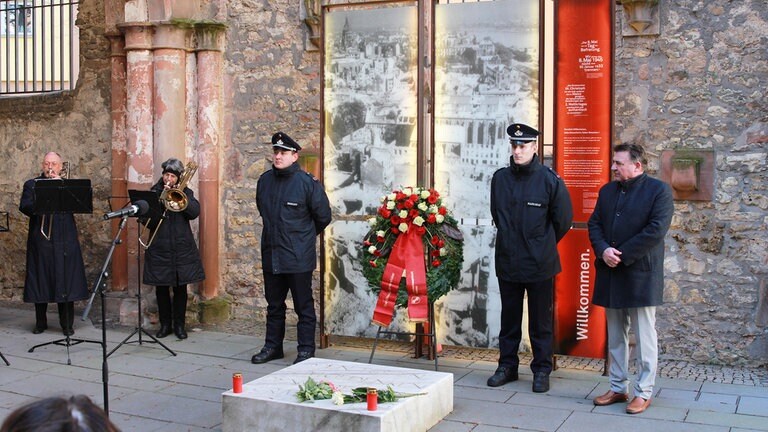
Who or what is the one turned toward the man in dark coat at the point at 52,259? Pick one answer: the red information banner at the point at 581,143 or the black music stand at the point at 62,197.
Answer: the black music stand

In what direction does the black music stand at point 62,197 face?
away from the camera

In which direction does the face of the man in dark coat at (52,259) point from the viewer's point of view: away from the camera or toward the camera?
toward the camera

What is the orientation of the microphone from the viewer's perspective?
to the viewer's right

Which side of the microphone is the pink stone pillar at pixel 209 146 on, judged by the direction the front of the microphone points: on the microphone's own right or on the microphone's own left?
on the microphone's own left

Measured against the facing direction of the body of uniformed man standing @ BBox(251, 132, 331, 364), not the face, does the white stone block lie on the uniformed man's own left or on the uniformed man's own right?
on the uniformed man's own left

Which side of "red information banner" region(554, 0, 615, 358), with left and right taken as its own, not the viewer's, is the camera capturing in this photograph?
front

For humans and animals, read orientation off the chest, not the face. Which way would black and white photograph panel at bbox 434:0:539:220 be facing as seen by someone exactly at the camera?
facing the viewer

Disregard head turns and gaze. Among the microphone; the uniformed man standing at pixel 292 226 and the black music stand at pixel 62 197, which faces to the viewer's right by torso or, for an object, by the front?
the microphone

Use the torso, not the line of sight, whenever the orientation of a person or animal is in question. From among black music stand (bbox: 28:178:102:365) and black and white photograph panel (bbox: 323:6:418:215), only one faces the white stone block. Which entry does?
the black and white photograph panel

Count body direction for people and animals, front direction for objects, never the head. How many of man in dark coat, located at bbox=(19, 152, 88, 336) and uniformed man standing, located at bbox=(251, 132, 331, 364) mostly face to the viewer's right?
0

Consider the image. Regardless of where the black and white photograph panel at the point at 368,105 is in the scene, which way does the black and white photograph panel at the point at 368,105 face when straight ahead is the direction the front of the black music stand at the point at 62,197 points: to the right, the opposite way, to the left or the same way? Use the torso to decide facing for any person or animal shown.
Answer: the opposite way
